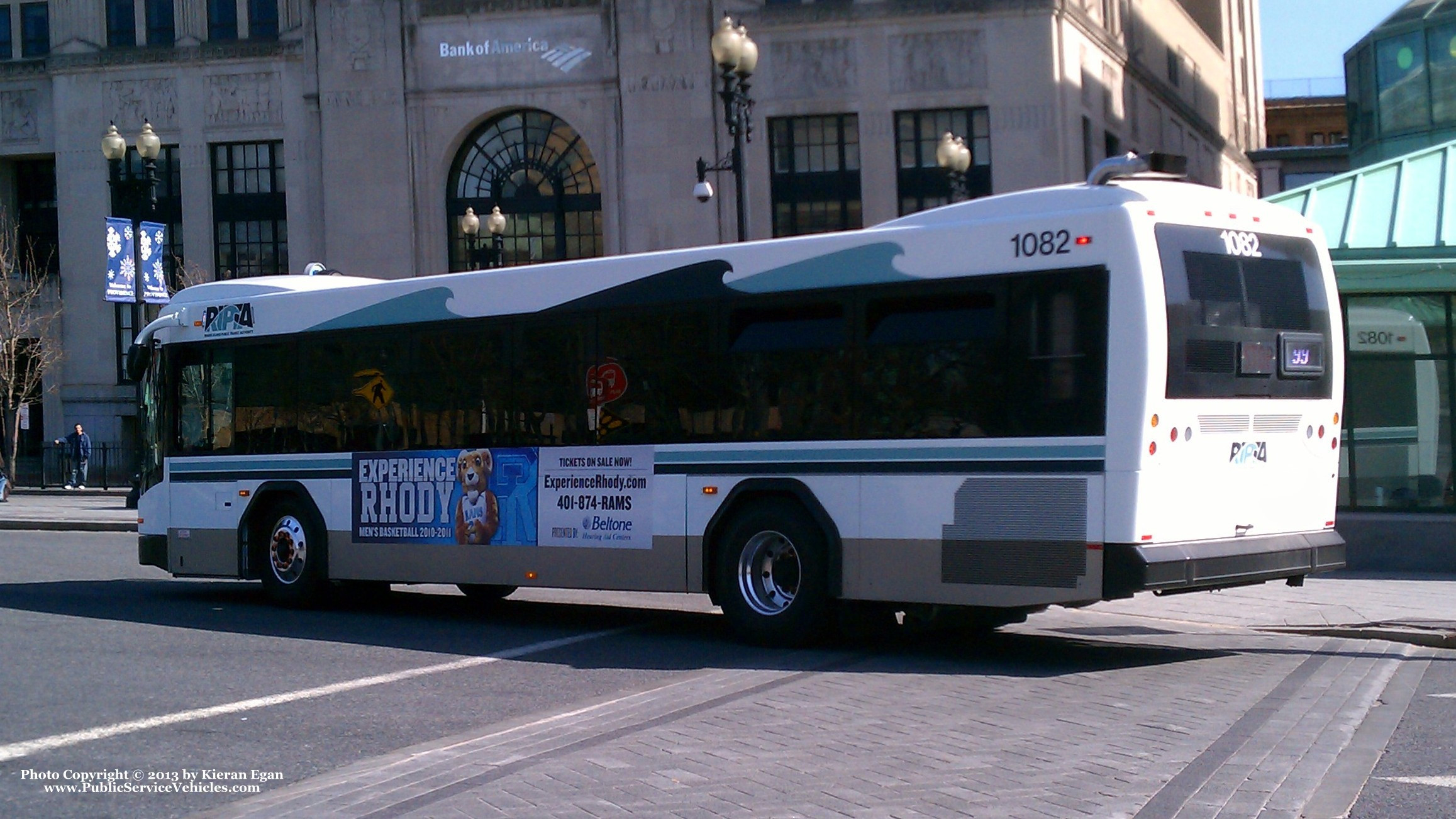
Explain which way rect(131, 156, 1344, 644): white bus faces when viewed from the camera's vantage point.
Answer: facing away from the viewer and to the left of the viewer

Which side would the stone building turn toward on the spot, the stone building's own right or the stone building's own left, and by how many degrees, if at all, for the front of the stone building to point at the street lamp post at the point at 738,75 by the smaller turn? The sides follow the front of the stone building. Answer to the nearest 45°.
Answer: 0° — it already faces it

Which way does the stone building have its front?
toward the camera

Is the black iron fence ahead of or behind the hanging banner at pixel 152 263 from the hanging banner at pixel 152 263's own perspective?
behind

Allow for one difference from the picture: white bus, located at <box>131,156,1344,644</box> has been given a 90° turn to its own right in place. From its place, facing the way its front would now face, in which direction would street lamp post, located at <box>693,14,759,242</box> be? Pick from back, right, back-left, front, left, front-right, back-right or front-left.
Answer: front-left

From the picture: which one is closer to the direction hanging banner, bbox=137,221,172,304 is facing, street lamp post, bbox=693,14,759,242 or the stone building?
the street lamp post

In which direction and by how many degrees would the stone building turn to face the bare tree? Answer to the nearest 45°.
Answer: approximately 90° to its right

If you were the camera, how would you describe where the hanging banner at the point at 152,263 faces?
facing the viewer

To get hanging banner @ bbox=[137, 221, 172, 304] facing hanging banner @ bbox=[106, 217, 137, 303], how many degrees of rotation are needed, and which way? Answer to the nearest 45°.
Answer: approximately 45° to its right

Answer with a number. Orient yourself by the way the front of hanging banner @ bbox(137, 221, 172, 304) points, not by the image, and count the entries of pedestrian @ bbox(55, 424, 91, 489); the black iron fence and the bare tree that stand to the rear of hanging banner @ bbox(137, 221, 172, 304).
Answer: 3

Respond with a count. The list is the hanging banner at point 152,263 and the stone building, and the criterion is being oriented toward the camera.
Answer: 2
